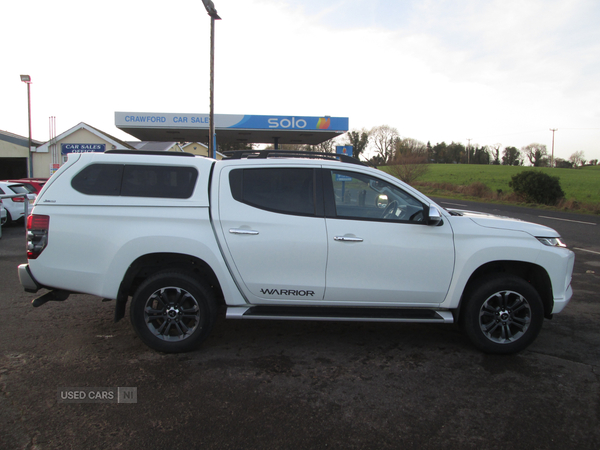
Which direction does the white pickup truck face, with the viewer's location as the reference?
facing to the right of the viewer

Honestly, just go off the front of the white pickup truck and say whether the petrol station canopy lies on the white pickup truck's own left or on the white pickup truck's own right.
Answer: on the white pickup truck's own left

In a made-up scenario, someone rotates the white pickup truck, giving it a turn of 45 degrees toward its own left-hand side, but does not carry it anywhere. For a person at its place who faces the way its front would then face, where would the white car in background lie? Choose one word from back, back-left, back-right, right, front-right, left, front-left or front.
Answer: left
